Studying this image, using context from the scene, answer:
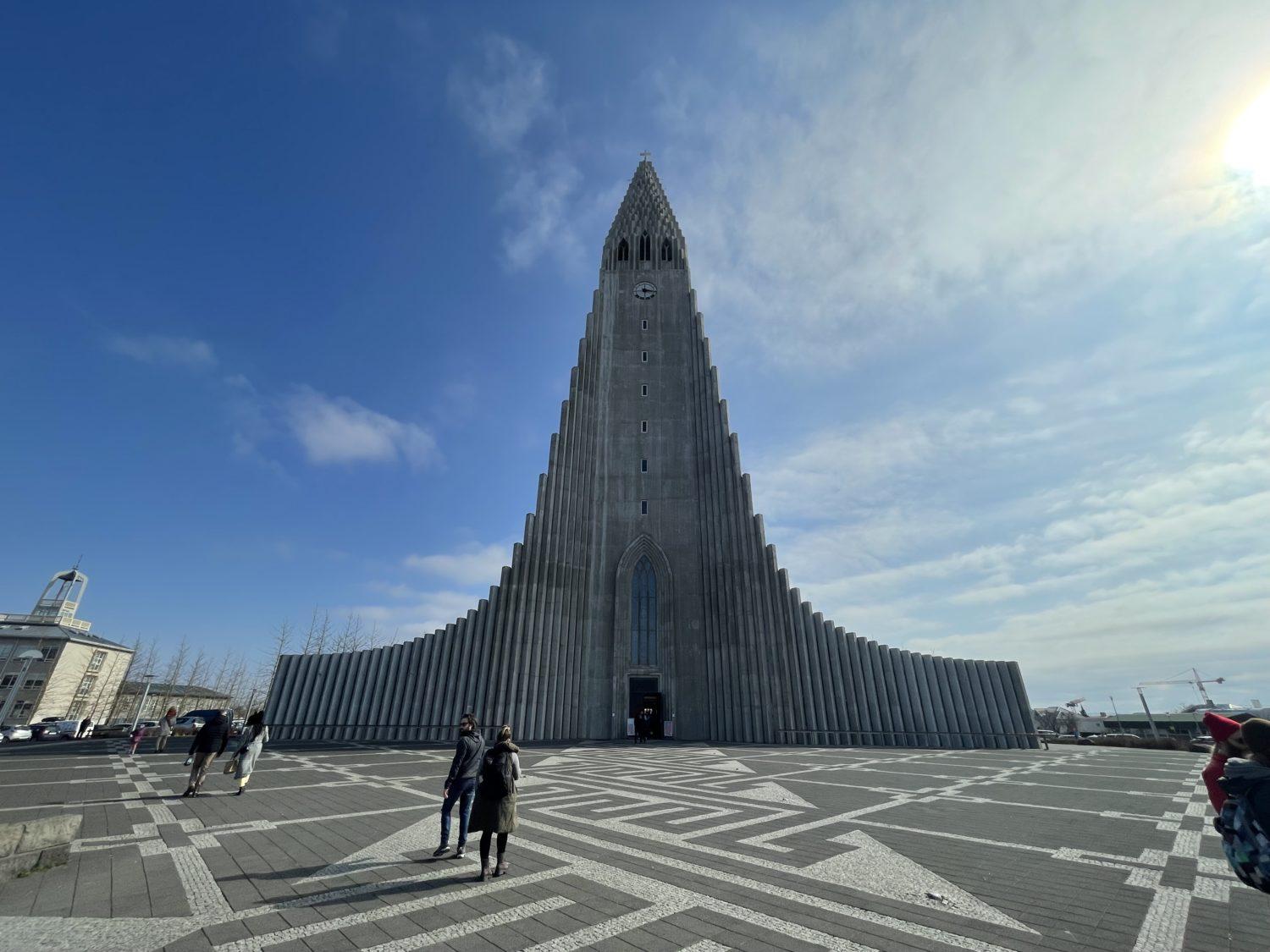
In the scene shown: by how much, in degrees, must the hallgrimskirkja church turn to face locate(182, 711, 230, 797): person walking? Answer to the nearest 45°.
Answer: approximately 45° to its right

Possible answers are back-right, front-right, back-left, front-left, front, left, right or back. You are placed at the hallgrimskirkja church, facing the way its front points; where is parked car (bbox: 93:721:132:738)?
right

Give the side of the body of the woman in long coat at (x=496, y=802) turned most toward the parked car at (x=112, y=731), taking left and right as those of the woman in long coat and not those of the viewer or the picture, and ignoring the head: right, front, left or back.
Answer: left

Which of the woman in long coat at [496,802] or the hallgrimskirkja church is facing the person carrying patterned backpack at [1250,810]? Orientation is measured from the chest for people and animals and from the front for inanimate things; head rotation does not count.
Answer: the hallgrimskirkja church

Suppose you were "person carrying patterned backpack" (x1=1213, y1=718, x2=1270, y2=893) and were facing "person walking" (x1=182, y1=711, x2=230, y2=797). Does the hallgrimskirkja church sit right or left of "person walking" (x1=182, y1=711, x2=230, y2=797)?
right

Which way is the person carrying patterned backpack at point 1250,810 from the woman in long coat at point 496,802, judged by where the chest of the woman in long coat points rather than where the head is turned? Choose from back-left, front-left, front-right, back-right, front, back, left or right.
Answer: right

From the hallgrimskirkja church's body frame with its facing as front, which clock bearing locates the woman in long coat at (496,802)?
The woman in long coat is roughly at 12 o'clock from the hallgrimskirkja church.

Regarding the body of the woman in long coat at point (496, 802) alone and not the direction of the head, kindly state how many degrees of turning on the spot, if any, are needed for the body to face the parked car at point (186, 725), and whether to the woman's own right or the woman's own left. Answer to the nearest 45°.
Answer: approximately 90° to the woman's own left

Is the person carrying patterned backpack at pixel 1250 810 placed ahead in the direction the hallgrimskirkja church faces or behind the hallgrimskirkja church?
ahead

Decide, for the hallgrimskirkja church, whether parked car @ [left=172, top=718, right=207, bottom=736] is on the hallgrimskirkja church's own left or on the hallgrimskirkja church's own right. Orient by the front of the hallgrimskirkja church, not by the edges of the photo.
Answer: on the hallgrimskirkja church's own right

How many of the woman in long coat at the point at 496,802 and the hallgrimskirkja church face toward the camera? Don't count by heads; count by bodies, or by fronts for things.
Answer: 1

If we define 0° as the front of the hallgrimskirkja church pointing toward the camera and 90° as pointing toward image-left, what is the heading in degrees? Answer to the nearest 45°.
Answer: approximately 0°

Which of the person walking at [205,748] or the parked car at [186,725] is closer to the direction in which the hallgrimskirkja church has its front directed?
the person walking

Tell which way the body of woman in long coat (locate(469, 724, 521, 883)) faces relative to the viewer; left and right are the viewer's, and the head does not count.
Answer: facing away from the viewer and to the right of the viewer

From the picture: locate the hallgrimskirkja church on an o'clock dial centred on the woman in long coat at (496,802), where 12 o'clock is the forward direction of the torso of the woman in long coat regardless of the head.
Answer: The hallgrimskirkja church is roughly at 11 o'clock from the woman in long coat.

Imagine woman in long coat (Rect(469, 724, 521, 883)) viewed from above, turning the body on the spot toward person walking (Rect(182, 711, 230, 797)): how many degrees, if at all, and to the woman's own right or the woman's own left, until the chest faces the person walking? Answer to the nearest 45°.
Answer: approximately 90° to the woman's own left

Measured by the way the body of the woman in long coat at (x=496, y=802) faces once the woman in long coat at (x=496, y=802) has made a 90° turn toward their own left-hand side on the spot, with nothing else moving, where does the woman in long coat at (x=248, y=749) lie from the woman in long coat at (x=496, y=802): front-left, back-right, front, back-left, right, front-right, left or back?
front
